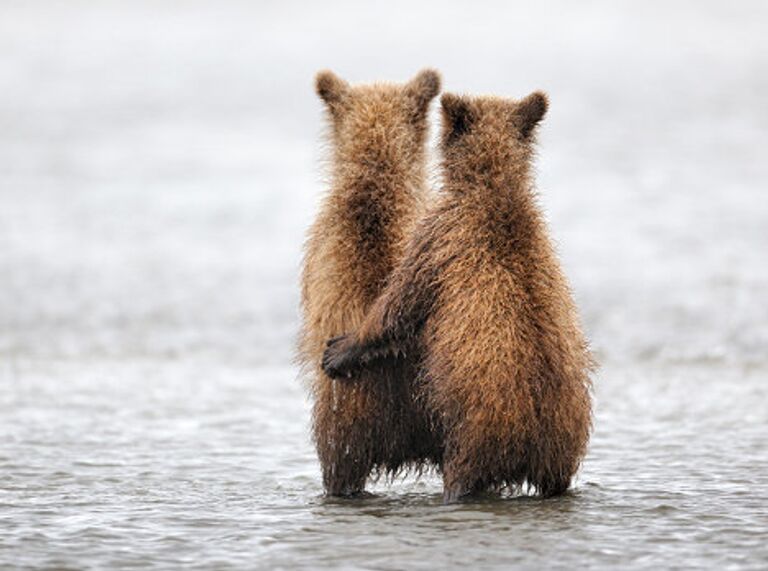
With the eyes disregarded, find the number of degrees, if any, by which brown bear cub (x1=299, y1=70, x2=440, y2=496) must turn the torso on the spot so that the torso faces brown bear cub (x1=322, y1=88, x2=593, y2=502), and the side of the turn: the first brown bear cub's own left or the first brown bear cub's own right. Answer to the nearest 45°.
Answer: approximately 135° to the first brown bear cub's own right

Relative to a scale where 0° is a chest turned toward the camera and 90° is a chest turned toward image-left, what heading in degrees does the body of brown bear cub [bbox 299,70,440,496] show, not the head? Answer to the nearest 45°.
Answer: approximately 180°
